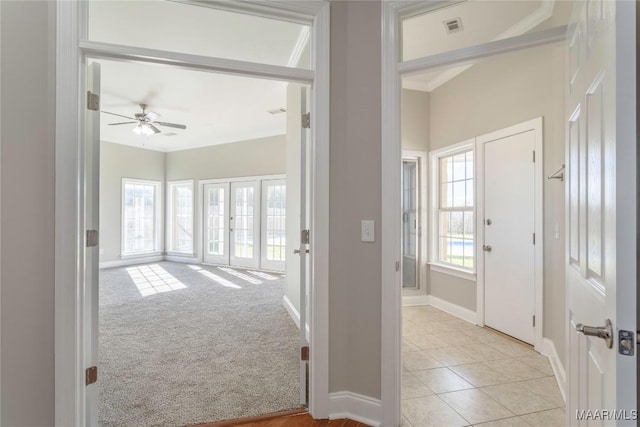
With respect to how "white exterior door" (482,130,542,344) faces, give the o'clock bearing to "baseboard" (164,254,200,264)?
The baseboard is roughly at 2 o'clock from the white exterior door.

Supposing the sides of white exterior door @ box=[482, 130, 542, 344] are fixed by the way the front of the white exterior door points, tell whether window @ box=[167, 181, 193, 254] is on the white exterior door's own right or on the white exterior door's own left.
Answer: on the white exterior door's own right

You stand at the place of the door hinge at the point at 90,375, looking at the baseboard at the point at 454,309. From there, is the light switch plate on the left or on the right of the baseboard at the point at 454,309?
right

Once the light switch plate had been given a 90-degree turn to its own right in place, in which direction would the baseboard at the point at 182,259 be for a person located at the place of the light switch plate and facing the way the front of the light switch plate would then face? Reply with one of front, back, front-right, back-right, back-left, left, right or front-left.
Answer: front-right

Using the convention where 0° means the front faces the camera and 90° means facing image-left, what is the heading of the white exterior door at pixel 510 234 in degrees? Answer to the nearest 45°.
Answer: approximately 45°

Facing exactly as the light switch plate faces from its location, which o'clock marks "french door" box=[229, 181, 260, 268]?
The french door is roughly at 5 o'clock from the light switch plate.

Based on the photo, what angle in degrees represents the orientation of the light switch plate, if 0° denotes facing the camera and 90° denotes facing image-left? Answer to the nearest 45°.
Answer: approximately 0°

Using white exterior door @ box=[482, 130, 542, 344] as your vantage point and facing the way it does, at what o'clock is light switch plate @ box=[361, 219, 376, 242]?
The light switch plate is roughly at 11 o'clock from the white exterior door.

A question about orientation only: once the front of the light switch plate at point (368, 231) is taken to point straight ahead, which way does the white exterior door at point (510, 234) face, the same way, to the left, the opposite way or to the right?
to the right

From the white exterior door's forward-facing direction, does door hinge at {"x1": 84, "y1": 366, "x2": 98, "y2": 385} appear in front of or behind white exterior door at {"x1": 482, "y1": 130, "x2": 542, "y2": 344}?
in front

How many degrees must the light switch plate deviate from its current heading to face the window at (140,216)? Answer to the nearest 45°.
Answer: approximately 135° to its right
